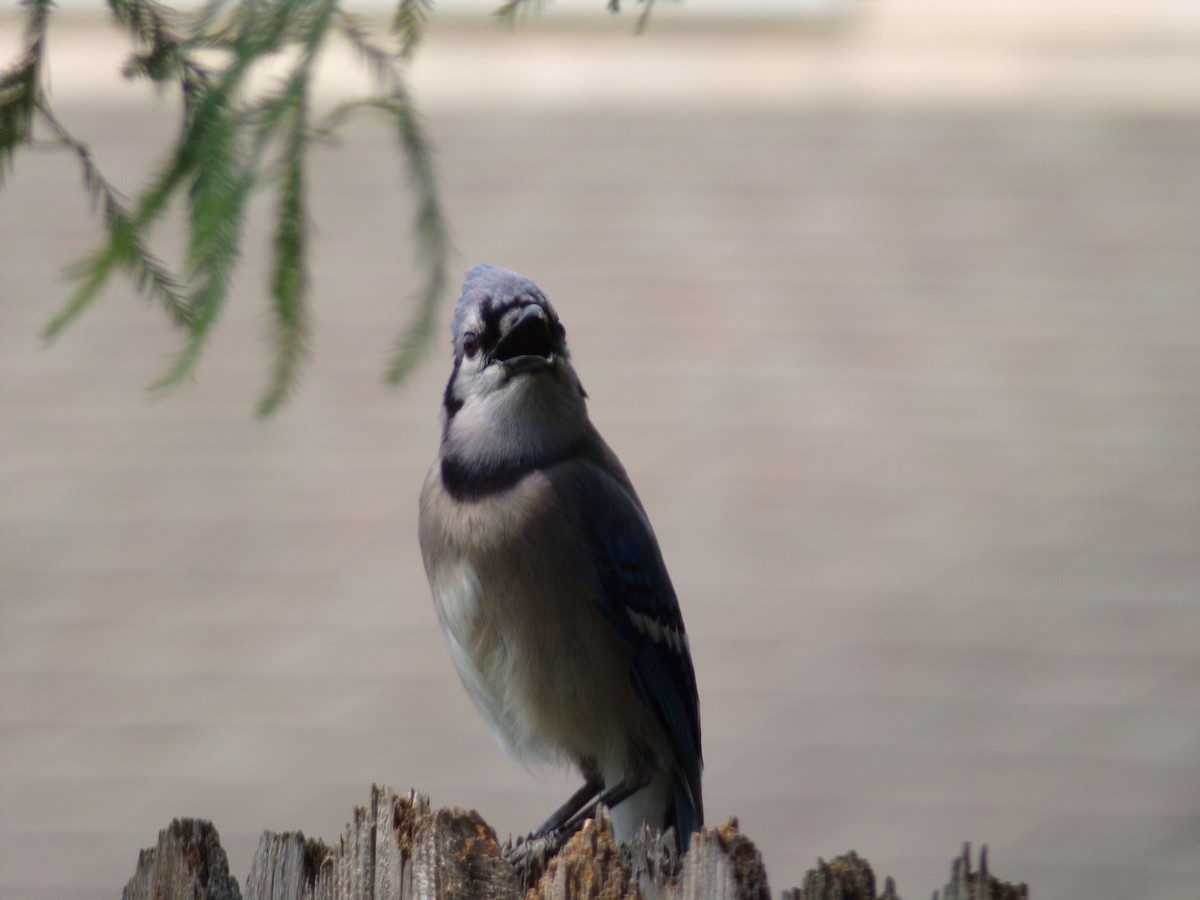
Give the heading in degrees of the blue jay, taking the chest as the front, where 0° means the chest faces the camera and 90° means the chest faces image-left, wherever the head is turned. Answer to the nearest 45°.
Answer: approximately 45°

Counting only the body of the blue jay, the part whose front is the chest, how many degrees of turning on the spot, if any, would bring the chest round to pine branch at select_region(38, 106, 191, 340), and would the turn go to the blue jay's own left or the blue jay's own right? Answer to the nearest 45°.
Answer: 0° — it already faces it

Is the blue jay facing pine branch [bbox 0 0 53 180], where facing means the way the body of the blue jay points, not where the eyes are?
yes

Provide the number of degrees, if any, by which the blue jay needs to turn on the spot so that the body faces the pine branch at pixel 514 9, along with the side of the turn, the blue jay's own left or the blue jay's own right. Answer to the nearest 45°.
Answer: approximately 45° to the blue jay's own left

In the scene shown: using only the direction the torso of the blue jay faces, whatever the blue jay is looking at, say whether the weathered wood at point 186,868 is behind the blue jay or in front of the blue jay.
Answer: in front

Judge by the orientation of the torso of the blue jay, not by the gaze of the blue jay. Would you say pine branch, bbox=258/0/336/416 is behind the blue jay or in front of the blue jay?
in front
